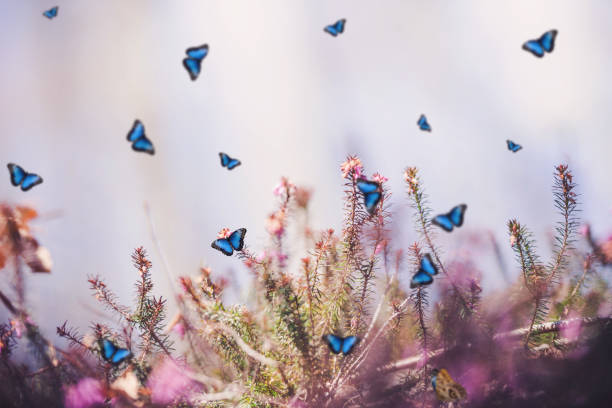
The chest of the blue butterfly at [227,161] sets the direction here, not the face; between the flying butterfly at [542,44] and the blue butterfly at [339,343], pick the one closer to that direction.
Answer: the flying butterfly

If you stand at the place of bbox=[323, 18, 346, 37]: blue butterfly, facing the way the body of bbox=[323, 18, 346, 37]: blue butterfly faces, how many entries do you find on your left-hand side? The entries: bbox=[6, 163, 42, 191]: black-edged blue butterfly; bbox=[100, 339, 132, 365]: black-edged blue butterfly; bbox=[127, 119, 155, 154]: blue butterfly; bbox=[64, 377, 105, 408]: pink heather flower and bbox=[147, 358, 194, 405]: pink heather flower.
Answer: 5

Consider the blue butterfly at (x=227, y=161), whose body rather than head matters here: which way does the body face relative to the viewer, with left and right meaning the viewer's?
facing away from the viewer and to the right of the viewer
